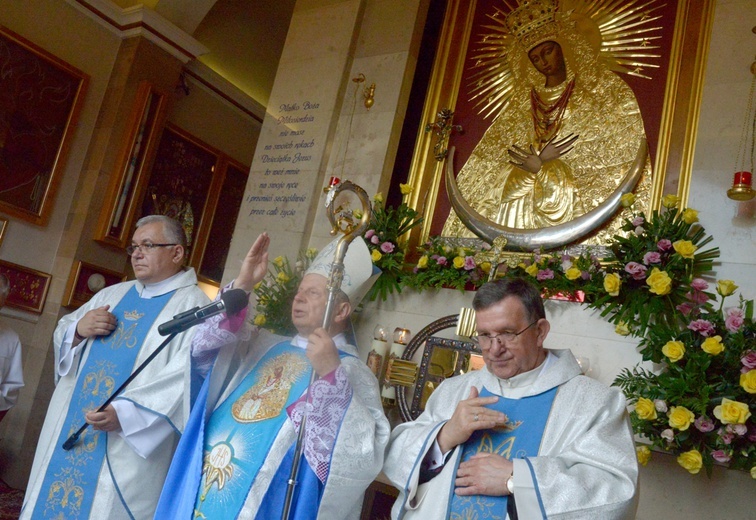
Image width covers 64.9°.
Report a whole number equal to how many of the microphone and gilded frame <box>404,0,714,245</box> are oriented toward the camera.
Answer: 1

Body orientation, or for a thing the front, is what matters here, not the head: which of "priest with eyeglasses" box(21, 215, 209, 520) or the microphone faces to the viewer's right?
the microphone

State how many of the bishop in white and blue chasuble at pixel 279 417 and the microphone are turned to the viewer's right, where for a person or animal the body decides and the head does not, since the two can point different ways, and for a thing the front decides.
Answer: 1

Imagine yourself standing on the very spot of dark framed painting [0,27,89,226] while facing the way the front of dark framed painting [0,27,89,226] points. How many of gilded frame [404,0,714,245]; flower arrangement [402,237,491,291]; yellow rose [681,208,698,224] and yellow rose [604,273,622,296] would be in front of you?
4

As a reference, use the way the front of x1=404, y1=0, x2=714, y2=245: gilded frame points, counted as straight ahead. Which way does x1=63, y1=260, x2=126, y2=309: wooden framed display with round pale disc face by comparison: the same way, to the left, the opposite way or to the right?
to the left

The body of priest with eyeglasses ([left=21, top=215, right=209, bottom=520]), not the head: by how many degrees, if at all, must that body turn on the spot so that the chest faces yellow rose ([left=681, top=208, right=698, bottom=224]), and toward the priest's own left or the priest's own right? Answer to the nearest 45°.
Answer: approximately 135° to the priest's own left

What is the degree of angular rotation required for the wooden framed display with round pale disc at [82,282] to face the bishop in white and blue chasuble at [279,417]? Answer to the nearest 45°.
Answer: approximately 45° to its right

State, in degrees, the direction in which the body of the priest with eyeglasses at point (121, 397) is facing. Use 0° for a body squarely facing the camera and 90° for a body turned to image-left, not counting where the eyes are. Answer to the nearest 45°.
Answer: approximately 45°

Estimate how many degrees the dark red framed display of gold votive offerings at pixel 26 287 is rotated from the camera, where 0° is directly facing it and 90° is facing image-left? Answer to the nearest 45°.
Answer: approximately 315°

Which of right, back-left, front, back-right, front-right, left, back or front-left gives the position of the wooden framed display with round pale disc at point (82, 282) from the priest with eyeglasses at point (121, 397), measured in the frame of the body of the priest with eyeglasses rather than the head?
back-right

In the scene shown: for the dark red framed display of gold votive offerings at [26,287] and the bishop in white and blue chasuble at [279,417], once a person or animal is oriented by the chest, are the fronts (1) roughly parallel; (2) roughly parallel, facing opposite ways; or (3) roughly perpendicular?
roughly perpendicular
